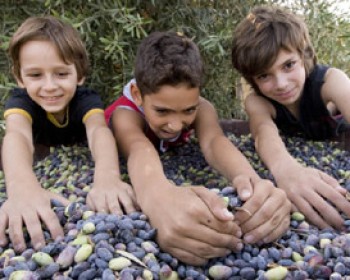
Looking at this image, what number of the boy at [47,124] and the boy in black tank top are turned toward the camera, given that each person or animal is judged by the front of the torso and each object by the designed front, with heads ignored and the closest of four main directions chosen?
2

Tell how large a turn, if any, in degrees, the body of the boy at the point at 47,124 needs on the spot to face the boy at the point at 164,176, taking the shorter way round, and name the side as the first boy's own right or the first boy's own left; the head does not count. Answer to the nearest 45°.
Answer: approximately 45° to the first boy's own left

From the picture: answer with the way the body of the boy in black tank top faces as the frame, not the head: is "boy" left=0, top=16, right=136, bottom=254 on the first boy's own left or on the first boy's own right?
on the first boy's own right

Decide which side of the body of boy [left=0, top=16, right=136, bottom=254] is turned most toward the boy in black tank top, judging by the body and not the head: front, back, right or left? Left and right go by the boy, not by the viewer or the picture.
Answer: left

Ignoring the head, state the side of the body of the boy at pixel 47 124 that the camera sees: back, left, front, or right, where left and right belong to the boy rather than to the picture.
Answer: front

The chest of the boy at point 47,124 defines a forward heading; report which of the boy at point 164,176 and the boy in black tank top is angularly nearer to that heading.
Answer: the boy

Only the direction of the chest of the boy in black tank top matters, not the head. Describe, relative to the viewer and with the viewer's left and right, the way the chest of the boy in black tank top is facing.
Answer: facing the viewer
